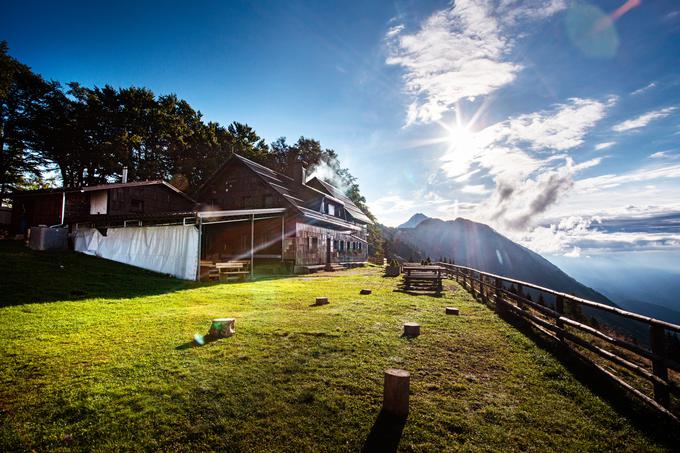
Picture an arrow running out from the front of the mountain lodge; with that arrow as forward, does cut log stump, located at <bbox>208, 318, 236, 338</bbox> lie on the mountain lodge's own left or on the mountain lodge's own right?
on the mountain lodge's own right

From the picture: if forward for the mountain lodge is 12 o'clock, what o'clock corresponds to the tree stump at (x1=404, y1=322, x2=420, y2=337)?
The tree stump is roughly at 1 o'clock from the mountain lodge.

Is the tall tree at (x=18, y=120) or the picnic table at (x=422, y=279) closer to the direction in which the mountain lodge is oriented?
the picnic table

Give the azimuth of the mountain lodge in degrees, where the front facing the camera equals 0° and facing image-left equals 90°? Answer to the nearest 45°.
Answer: approximately 315°

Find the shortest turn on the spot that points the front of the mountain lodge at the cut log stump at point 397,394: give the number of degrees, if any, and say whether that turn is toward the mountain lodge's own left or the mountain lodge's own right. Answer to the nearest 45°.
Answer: approximately 45° to the mountain lodge's own right

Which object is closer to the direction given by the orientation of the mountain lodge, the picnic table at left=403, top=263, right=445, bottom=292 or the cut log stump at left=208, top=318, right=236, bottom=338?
the picnic table

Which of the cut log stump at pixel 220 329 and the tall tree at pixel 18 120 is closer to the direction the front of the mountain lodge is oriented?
the cut log stump

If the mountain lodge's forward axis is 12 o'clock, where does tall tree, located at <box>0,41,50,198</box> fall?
The tall tree is roughly at 6 o'clock from the mountain lodge.
